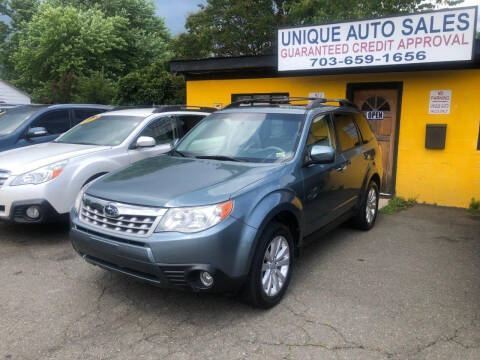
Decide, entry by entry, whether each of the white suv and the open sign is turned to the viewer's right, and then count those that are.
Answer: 0

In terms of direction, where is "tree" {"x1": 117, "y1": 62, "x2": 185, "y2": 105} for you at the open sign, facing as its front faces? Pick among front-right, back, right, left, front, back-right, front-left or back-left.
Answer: back-right

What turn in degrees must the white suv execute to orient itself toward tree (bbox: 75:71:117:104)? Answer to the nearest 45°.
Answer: approximately 135° to its right

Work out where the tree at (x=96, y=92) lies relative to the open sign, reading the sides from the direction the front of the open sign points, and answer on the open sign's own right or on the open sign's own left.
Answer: on the open sign's own right

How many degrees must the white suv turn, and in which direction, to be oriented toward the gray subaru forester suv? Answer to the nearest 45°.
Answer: approximately 90° to its left

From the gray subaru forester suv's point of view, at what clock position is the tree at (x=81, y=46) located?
The tree is roughly at 4 o'clock from the gray subaru forester suv.

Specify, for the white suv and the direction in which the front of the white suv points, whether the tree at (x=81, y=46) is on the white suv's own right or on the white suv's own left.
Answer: on the white suv's own right

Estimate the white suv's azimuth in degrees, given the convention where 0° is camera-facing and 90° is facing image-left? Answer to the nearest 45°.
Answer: approximately 45°

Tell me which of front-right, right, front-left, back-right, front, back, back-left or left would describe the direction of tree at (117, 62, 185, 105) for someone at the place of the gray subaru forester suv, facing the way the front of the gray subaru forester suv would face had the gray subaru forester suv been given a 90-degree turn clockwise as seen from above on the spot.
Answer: front-right

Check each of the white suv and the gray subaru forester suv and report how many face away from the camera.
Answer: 0

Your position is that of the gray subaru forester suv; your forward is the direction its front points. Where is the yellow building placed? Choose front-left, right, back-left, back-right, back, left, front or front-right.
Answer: back

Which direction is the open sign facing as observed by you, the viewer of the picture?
facing the viewer

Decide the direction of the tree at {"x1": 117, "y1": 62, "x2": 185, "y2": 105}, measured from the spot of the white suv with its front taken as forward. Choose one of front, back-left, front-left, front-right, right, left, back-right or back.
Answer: back-right

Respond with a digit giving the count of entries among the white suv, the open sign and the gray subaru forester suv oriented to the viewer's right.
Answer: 0

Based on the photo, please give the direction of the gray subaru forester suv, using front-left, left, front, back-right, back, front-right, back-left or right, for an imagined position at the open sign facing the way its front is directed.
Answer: front

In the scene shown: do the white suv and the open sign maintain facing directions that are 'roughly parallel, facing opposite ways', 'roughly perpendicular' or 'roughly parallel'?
roughly parallel

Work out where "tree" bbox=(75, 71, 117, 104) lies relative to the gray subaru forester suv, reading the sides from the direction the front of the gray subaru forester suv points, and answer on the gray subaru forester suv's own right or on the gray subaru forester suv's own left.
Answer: on the gray subaru forester suv's own right

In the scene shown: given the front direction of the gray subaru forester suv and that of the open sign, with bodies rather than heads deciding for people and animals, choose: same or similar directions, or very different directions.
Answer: same or similar directions

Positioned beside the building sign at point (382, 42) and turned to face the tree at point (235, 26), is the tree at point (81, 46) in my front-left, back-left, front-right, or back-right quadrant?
front-left

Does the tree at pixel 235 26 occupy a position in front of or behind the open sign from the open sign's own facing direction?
behind
